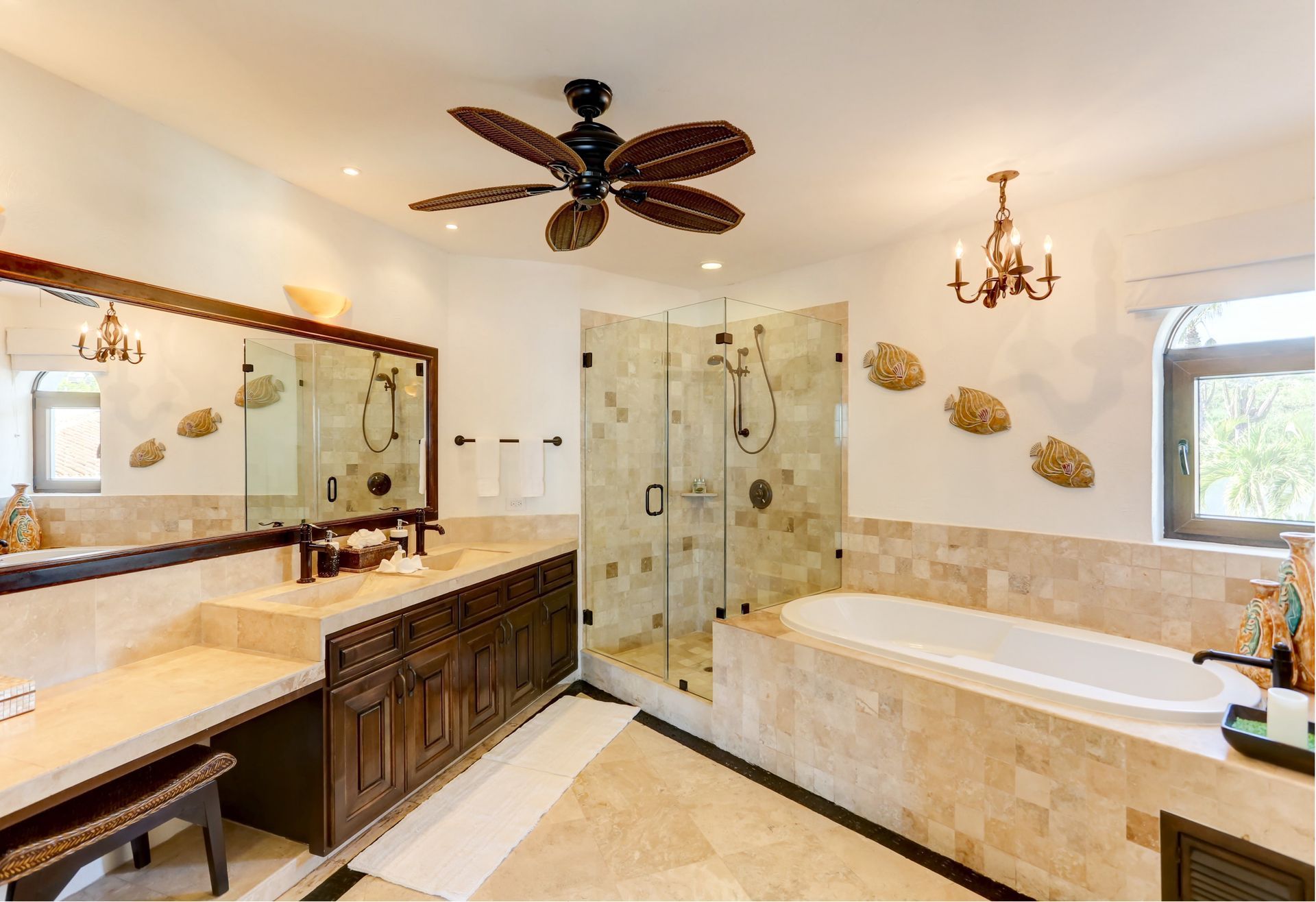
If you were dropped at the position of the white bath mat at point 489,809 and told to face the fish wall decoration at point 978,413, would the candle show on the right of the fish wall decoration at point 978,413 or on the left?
right

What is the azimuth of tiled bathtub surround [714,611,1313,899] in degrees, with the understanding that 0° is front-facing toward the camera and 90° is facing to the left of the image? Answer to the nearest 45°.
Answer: approximately 45°

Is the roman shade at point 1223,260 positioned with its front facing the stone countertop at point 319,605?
yes

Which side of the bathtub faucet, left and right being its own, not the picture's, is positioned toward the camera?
left

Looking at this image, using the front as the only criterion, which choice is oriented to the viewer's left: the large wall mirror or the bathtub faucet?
the bathtub faucet

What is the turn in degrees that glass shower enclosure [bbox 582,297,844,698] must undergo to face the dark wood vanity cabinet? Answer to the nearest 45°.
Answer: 0° — it already faces it

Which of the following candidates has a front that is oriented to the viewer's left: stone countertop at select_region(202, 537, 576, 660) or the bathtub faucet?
the bathtub faucet
